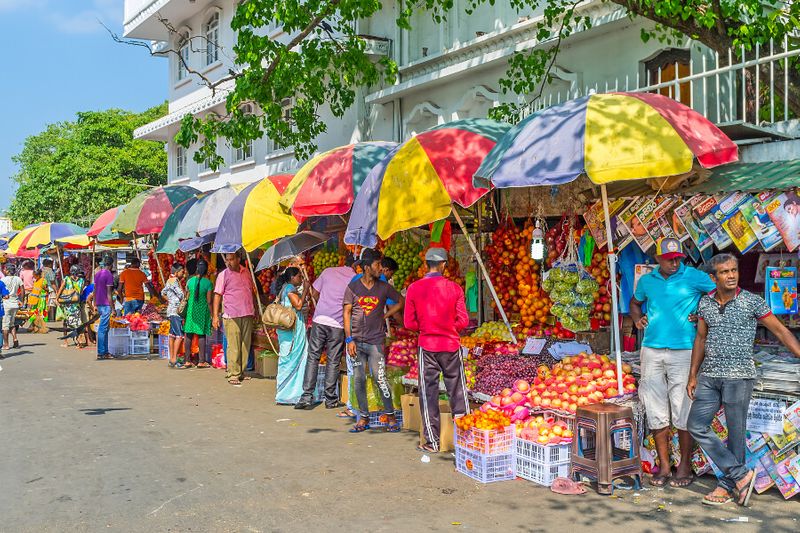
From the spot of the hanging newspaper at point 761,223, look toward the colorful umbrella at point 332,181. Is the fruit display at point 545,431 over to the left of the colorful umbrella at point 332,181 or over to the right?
left

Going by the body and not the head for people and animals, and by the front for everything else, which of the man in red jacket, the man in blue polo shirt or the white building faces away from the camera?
the man in red jacket

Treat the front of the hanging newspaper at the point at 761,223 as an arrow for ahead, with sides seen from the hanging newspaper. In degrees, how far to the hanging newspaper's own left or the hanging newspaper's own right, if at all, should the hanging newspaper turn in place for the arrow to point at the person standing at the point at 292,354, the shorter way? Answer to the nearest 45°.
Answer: approximately 90° to the hanging newspaper's own right

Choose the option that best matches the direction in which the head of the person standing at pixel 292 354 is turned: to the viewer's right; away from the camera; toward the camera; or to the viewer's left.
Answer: to the viewer's right

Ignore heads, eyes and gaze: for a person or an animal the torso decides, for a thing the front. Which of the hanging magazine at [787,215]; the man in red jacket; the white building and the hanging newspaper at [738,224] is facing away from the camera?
the man in red jacket

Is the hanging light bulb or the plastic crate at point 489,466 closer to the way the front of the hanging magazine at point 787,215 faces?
the plastic crate

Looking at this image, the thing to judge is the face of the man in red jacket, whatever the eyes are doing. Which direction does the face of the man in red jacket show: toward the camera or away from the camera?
away from the camera

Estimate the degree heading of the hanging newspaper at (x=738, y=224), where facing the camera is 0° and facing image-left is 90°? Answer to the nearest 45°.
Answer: approximately 0°

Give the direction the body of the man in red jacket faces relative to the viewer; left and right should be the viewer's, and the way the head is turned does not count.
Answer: facing away from the viewer

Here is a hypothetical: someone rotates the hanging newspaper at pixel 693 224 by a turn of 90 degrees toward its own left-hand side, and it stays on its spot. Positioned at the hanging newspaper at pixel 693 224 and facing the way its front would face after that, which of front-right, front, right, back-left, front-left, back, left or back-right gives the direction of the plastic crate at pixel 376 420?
back

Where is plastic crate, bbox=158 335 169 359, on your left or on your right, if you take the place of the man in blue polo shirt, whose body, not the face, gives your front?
on your right
